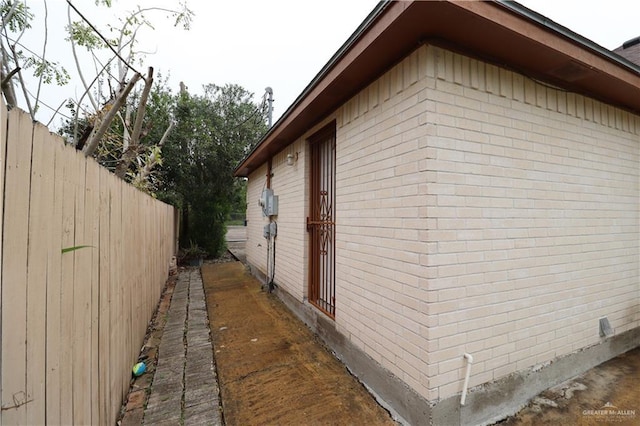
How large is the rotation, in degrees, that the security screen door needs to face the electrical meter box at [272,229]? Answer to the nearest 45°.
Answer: approximately 45° to its right

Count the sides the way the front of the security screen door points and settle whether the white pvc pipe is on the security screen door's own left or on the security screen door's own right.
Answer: on the security screen door's own left

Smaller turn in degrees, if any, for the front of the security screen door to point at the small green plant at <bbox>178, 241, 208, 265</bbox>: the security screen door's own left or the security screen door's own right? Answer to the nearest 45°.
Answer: approximately 45° to the security screen door's own right

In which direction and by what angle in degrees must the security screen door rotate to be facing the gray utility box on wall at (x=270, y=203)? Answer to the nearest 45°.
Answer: approximately 45° to its right

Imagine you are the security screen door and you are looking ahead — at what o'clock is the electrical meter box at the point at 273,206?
The electrical meter box is roughly at 2 o'clock from the security screen door.

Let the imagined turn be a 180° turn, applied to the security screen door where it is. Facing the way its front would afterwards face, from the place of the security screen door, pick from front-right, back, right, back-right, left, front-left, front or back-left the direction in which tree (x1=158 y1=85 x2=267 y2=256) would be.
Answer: back-left

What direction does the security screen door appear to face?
to the viewer's left
